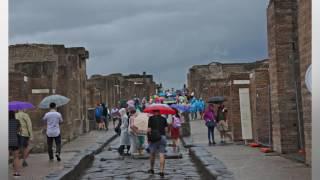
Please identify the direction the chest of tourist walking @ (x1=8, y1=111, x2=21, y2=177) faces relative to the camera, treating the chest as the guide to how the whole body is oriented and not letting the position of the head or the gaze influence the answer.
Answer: away from the camera

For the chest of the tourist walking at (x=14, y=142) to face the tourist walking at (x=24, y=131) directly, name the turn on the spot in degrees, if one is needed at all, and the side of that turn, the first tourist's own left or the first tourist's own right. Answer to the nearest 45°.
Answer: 0° — they already face them

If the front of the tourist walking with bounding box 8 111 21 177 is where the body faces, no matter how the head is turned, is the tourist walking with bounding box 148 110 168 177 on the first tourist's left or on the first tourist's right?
on the first tourist's right

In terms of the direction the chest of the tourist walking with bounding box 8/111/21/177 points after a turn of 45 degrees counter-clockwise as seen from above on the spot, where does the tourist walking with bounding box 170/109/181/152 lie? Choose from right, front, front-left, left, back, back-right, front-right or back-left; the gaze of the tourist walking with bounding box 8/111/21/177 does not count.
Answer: right

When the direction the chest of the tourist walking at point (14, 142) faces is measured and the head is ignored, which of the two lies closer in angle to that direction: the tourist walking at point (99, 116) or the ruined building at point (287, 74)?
the tourist walking
